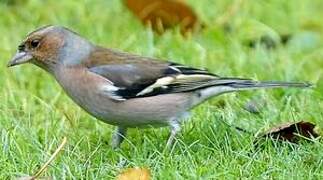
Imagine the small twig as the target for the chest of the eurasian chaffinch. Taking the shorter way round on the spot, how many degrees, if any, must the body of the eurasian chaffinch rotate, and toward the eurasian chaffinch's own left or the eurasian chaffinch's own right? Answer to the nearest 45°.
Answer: approximately 45° to the eurasian chaffinch's own left

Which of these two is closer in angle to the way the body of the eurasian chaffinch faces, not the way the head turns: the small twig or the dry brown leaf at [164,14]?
the small twig

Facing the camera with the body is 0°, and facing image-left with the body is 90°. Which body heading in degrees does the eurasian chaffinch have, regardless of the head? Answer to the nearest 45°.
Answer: approximately 90°

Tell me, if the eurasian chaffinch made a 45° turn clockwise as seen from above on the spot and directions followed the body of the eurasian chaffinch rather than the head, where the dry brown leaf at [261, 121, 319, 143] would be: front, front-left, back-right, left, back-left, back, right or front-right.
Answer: back-right

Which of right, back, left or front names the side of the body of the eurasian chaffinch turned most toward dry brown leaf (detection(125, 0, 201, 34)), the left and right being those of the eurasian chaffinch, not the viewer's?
right
